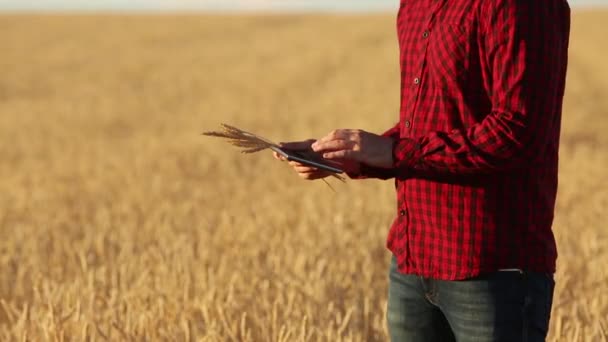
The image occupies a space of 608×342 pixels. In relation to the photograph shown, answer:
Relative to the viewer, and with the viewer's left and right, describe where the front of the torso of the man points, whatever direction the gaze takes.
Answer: facing the viewer and to the left of the viewer
